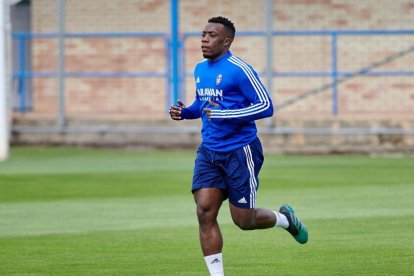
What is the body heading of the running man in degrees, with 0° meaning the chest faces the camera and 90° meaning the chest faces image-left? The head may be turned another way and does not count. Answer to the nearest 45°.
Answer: approximately 45°

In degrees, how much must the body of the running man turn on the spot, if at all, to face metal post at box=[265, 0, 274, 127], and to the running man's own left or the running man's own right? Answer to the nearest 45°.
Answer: approximately 135° to the running man's own right

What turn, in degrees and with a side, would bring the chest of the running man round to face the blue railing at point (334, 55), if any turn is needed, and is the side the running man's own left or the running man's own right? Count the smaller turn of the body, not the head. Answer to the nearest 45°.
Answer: approximately 135° to the running man's own right

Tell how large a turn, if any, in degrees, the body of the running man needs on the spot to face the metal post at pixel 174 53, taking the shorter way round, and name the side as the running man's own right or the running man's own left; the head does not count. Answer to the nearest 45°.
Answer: approximately 135° to the running man's own right

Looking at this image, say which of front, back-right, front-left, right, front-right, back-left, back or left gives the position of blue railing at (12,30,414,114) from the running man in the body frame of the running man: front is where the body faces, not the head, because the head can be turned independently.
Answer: back-right
